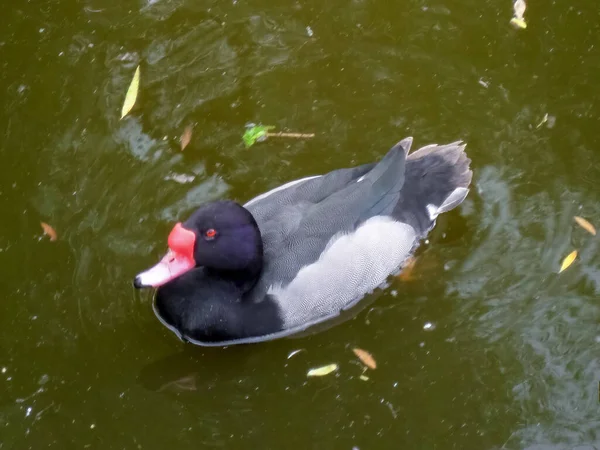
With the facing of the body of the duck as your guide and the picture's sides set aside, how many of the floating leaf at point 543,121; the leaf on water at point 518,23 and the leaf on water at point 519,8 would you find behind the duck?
3

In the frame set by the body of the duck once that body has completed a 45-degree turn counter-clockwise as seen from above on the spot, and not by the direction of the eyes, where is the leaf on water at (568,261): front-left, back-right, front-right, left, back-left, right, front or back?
left

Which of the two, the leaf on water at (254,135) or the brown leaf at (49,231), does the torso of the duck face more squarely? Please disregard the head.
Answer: the brown leaf

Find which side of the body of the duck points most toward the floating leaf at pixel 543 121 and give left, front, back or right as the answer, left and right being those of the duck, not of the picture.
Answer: back

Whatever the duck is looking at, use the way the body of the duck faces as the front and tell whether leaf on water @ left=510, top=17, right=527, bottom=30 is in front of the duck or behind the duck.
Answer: behind

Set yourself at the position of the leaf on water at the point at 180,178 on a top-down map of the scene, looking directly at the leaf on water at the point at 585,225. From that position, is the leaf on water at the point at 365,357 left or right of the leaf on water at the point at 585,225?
right

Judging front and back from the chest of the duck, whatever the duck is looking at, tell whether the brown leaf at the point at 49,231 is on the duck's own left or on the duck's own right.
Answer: on the duck's own right

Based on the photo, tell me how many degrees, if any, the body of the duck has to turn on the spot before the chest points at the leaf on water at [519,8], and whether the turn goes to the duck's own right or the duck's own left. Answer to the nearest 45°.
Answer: approximately 180°

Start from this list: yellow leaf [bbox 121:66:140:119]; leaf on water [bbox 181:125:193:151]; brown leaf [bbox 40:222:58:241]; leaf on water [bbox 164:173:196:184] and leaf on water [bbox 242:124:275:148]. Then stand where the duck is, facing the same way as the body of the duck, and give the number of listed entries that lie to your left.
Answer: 0

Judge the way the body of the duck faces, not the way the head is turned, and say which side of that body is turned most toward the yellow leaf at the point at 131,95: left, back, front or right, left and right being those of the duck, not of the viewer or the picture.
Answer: right

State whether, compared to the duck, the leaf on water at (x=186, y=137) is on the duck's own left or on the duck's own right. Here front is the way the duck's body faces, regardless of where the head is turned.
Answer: on the duck's own right

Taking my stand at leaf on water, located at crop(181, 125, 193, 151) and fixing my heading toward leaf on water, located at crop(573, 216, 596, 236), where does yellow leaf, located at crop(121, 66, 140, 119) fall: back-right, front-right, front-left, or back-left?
back-left

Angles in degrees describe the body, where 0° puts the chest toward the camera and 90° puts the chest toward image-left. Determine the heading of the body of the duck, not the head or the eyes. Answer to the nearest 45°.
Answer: approximately 45°

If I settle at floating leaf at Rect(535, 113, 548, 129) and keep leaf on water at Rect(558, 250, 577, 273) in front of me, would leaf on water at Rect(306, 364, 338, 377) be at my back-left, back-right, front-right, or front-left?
front-right

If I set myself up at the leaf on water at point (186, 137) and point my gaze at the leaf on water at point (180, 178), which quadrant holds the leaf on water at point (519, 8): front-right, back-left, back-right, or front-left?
back-left

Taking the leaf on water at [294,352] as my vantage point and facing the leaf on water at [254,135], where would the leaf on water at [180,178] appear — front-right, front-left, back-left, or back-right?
front-left
